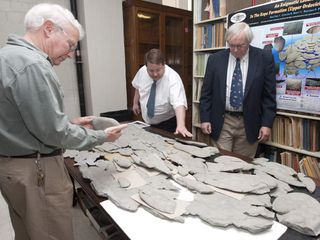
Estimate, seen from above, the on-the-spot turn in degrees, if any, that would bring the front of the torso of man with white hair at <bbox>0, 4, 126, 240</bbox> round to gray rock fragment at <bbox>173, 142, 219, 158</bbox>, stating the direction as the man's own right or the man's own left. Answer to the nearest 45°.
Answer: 0° — they already face it

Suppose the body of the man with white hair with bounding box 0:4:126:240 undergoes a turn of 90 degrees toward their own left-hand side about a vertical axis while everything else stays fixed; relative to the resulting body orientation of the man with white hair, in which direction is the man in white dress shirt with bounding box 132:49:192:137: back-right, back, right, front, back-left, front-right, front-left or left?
front-right

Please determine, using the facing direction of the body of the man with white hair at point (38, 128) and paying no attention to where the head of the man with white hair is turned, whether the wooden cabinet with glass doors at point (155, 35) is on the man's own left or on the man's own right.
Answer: on the man's own left

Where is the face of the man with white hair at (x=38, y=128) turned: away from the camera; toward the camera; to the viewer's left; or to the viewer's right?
to the viewer's right

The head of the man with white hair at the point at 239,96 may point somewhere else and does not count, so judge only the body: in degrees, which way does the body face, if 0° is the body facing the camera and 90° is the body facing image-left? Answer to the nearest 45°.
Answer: approximately 0°

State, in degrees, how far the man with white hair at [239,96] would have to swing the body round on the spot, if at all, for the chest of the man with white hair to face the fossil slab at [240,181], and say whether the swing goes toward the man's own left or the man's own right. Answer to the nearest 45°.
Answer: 0° — they already face it

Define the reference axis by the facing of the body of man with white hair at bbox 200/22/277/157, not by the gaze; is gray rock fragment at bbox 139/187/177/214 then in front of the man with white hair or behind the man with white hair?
in front

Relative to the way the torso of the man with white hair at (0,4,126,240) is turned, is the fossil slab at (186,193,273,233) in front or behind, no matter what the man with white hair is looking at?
in front

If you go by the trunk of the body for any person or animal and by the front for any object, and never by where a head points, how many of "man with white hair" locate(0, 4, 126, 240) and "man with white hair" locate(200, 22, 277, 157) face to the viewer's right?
1

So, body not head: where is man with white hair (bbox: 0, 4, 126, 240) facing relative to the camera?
to the viewer's right
